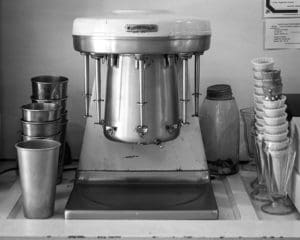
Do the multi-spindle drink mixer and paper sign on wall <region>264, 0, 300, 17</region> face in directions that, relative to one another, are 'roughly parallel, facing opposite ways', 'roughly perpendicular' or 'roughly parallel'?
roughly parallel

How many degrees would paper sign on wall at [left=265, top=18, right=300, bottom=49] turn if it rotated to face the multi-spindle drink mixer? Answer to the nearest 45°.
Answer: approximately 45° to its right

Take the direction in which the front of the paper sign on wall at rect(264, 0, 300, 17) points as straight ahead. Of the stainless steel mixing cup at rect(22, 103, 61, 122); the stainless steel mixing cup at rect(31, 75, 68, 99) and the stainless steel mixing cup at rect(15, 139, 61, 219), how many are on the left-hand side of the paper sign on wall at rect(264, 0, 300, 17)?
0

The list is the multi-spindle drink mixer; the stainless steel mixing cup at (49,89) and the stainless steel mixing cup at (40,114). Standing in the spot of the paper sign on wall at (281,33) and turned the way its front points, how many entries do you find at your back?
0

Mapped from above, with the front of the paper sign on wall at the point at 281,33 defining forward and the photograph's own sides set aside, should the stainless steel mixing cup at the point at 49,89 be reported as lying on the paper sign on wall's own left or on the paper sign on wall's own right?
on the paper sign on wall's own right

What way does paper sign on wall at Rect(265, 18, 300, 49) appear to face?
toward the camera

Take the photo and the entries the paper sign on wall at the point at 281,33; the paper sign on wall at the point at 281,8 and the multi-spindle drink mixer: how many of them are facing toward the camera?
3

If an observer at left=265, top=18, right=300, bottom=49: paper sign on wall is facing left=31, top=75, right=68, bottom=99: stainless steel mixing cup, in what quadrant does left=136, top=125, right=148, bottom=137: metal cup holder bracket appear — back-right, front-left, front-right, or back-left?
front-left

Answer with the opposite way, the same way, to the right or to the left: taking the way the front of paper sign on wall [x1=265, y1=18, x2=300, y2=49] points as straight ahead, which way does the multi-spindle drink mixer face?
the same way

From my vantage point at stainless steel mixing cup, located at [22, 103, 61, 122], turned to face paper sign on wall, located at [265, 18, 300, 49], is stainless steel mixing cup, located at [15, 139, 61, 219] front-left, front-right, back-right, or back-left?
back-right

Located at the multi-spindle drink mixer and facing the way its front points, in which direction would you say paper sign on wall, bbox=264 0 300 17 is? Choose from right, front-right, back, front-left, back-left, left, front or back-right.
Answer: back-left

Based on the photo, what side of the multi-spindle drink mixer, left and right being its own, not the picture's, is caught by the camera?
front

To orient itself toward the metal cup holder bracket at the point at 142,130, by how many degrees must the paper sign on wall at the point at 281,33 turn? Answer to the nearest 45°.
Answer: approximately 45° to its right

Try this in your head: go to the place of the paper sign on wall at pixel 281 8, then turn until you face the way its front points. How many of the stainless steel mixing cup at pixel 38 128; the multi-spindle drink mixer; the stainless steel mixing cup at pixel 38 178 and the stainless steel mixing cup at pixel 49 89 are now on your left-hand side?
0

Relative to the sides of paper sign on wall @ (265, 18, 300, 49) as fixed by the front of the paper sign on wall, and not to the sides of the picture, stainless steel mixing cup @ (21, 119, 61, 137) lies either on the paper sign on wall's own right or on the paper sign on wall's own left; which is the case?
on the paper sign on wall's own right
